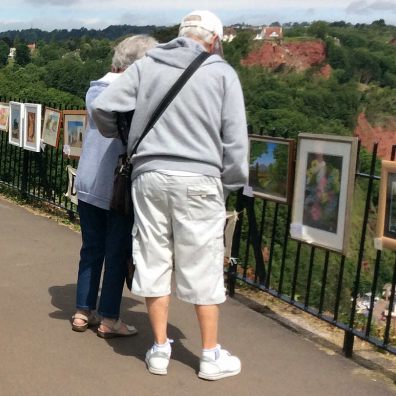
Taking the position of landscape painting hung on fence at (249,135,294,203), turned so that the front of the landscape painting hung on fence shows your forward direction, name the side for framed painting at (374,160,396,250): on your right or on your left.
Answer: on your left

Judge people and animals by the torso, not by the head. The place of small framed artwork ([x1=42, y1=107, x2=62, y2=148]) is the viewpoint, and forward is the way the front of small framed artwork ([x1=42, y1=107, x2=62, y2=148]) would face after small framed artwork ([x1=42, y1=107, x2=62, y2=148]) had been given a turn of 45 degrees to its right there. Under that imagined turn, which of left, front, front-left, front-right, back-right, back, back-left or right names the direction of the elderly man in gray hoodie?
left

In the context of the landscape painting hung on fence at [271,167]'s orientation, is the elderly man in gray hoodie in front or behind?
in front

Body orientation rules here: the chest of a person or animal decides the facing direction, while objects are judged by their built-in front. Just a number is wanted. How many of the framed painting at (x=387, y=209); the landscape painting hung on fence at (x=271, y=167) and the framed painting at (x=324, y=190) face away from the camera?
0

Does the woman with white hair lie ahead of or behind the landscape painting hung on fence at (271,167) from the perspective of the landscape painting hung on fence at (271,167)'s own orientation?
ahead

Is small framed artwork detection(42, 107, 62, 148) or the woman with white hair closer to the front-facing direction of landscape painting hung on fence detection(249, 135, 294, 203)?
the woman with white hair

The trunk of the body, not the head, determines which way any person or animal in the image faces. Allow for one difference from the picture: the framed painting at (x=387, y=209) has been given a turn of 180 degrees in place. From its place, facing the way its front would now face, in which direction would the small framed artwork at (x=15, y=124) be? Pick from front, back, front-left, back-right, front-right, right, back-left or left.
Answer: left

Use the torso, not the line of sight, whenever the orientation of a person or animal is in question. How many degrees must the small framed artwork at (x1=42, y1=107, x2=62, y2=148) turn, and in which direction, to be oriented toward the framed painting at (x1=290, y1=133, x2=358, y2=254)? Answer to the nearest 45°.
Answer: approximately 45° to its left

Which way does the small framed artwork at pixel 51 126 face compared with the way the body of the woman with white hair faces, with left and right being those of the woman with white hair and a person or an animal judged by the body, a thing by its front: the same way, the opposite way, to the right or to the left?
the opposite way

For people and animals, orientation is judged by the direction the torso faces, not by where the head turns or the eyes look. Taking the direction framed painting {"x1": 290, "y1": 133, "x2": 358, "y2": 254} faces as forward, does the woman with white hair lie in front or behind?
in front

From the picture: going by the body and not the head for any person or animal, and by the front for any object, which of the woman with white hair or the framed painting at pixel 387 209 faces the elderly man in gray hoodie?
the framed painting
